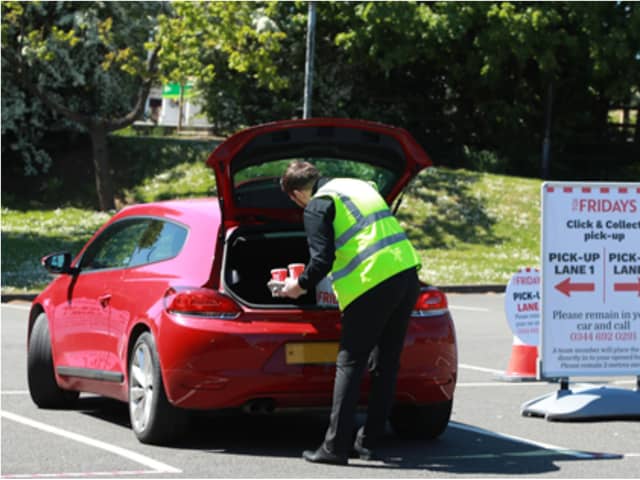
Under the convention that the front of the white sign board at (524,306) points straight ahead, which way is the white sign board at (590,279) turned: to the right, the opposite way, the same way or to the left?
the same way

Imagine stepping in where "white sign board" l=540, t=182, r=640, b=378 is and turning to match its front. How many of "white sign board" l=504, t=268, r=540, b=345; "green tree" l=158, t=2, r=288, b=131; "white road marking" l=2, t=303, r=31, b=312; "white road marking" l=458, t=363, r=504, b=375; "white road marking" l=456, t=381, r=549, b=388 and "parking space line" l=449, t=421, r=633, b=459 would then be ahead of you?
1

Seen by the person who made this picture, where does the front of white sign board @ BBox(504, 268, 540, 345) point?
facing the viewer

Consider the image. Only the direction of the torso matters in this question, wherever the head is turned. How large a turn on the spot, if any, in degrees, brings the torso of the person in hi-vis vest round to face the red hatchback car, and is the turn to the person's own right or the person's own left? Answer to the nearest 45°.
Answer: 0° — they already face it

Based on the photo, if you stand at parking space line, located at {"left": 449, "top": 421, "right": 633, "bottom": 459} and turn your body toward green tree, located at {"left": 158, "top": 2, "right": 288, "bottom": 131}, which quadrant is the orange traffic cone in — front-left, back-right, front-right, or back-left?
front-right

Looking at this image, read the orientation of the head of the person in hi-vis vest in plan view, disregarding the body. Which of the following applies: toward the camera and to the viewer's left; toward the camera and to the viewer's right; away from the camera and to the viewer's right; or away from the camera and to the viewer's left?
away from the camera and to the viewer's left

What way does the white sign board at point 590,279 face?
toward the camera

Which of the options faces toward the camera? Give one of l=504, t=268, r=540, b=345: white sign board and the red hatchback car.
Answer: the white sign board

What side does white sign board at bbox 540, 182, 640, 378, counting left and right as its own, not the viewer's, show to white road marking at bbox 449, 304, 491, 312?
back

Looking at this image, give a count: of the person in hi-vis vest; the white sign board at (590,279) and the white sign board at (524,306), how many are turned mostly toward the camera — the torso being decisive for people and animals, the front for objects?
2

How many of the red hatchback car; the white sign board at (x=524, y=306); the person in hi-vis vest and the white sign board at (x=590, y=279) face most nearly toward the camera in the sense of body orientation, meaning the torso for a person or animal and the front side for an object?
2

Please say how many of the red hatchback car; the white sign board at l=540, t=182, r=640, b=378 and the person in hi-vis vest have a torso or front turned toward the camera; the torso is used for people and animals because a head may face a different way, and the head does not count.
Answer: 1

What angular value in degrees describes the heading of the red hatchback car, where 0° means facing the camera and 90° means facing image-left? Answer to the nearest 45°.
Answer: approximately 135°

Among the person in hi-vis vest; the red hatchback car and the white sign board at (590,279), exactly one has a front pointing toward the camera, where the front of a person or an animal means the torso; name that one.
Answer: the white sign board

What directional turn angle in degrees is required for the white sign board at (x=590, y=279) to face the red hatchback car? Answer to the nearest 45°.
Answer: approximately 45° to its right

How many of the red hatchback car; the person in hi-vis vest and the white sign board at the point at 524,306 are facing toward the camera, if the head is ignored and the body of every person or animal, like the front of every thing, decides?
1

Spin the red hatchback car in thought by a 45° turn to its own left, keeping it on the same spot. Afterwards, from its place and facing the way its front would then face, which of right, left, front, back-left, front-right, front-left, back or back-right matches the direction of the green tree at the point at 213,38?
right
